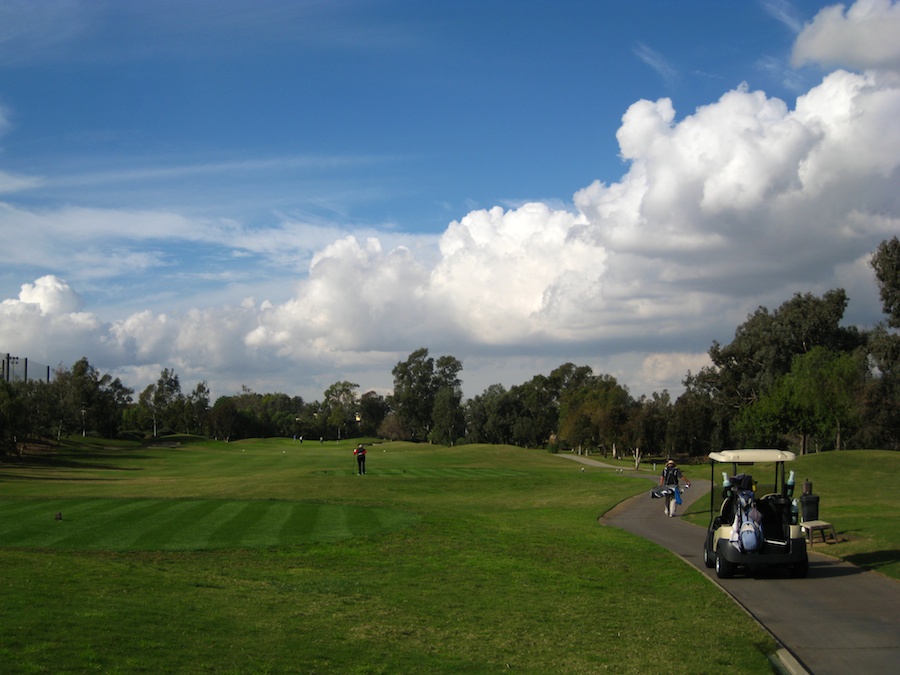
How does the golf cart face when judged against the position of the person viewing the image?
facing away from the viewer
